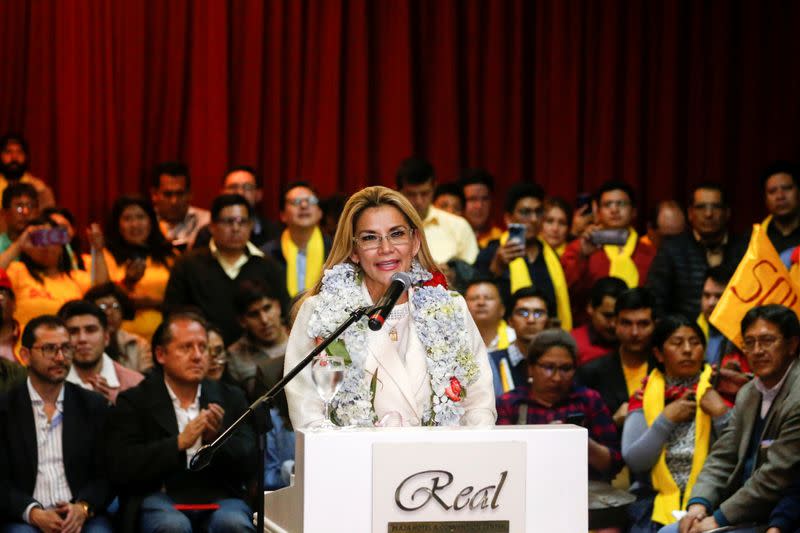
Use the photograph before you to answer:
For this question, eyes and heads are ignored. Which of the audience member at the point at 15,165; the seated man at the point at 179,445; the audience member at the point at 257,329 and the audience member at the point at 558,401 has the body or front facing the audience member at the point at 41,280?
the audience member at the point at 15,165

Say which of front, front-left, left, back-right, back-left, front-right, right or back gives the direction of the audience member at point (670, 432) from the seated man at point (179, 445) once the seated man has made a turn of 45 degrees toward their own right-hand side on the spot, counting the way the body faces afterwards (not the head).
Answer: left

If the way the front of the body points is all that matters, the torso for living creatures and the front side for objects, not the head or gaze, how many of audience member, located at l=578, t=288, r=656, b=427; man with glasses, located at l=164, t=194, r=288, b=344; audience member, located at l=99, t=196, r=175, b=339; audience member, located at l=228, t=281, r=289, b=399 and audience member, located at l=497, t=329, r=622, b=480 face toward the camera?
5

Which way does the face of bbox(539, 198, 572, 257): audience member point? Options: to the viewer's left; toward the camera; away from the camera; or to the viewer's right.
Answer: toward the camera

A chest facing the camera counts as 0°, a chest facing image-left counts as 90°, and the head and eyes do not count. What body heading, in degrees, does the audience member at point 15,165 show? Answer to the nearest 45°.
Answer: approximately 0°

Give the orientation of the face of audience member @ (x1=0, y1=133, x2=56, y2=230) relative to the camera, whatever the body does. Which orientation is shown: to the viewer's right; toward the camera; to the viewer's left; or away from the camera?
toward the camera

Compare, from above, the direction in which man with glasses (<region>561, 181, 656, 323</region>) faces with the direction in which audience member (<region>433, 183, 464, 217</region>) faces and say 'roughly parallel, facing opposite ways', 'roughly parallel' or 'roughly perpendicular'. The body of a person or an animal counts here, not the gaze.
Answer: roughly parallel

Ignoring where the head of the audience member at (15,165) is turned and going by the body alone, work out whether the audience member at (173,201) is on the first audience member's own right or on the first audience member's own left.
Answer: on the first audience member's own left

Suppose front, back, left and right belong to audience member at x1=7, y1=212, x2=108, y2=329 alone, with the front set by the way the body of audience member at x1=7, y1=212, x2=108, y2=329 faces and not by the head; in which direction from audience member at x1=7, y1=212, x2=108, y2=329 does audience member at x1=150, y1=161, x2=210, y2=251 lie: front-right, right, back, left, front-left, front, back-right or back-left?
back-left

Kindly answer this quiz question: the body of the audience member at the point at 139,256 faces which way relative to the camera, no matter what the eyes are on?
toward the camera

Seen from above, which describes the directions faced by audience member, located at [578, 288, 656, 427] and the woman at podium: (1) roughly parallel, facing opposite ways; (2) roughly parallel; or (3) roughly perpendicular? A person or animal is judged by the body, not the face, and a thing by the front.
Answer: roughly parallel

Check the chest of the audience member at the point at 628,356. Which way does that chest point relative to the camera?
toward the camera

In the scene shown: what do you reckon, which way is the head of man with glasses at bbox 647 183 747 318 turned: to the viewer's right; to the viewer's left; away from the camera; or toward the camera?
toward the camera

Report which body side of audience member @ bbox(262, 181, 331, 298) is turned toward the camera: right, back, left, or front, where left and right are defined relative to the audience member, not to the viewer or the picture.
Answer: front

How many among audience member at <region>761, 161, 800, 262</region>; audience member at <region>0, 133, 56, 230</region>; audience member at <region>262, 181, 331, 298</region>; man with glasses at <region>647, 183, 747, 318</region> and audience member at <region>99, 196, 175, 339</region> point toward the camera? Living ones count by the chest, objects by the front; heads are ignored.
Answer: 5

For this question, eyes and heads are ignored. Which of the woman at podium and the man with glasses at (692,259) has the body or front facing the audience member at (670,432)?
the man with glasses

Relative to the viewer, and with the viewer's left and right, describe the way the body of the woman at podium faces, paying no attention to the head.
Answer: facing the viewer

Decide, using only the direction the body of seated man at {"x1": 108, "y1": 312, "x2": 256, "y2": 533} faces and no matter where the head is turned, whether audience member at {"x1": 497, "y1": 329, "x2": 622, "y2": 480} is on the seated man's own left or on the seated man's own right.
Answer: on the seated man's own left
